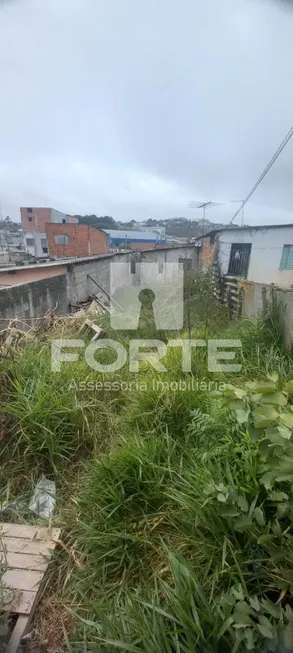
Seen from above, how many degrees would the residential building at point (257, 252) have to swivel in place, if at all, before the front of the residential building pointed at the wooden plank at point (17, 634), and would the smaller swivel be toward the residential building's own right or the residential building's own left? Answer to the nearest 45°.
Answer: approximately 45° to the residential building's own left

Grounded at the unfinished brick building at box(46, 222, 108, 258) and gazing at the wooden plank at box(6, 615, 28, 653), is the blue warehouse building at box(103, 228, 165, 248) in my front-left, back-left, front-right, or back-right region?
back-left

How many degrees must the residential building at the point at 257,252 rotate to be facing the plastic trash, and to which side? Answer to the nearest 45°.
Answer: approximately 45° to its left

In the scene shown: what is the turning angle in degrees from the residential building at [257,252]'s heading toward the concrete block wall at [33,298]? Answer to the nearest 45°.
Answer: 0° — it already faces it

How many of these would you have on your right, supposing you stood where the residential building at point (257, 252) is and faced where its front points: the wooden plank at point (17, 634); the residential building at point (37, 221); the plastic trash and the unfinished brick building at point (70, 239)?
2

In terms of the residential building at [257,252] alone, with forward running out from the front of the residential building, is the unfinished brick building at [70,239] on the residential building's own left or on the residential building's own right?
on the residential building's own right

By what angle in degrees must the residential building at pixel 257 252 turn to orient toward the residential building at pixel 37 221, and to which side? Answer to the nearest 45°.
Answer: approximately 90° to its right

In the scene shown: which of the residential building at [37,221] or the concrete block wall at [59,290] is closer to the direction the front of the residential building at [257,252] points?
the concrete block wall

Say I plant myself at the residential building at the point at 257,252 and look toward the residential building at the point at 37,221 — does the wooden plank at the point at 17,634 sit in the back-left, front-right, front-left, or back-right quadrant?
back-left

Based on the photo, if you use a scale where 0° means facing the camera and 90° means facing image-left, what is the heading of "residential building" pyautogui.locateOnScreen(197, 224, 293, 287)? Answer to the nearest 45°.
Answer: approximately 45°
